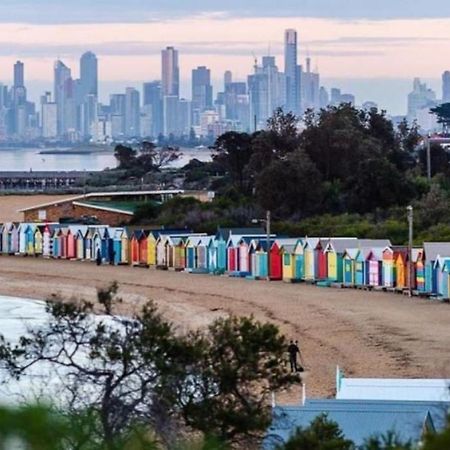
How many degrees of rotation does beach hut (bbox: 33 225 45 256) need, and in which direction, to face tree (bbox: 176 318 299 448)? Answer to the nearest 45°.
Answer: approximately 45° to its left

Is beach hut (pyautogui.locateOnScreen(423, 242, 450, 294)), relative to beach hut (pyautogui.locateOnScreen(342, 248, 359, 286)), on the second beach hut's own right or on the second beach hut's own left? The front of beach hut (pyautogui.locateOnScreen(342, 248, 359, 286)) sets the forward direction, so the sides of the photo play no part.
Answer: on the second beach hut's own left

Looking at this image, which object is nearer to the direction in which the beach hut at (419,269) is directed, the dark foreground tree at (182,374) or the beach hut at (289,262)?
the dark foreground tree

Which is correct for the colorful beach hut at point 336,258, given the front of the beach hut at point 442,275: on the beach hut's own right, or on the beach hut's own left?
on the beach hut's own right

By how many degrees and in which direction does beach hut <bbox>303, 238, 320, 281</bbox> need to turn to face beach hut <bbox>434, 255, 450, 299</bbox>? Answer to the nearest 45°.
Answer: approximately 90° to its left

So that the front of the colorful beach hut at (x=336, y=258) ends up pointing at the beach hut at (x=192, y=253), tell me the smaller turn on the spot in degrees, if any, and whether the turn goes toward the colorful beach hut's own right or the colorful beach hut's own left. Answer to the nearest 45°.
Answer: approximately 90° to the colorful beach hut's own right

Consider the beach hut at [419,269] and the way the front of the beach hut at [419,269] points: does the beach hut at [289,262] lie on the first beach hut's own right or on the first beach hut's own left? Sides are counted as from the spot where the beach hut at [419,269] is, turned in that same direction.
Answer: on the first beach hut's own right

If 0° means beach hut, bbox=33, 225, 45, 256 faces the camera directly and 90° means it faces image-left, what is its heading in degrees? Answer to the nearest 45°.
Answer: approximately 45°

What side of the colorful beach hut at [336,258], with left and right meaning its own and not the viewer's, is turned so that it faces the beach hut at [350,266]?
left

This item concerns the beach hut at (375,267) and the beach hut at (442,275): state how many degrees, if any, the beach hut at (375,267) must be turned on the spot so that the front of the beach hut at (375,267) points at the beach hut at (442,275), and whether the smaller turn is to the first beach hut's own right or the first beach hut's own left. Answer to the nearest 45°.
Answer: approximately 90° to the first beach hut's own left
